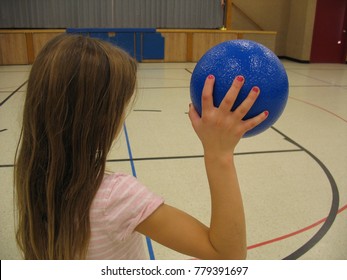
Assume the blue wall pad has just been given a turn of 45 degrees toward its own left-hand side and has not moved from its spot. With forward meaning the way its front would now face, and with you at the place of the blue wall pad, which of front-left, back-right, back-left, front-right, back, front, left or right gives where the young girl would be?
front-right

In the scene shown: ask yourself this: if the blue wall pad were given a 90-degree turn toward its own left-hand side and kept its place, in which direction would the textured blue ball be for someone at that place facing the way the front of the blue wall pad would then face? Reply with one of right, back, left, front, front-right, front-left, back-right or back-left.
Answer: right

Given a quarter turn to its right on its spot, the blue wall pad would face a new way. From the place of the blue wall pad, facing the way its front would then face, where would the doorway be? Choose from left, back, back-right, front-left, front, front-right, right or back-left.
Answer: back

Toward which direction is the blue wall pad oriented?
toward the camera

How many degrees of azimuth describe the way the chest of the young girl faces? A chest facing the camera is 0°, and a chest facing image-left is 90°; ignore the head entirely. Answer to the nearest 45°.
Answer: approximately 225°

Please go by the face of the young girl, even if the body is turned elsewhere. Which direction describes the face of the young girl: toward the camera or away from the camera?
away from the camera
